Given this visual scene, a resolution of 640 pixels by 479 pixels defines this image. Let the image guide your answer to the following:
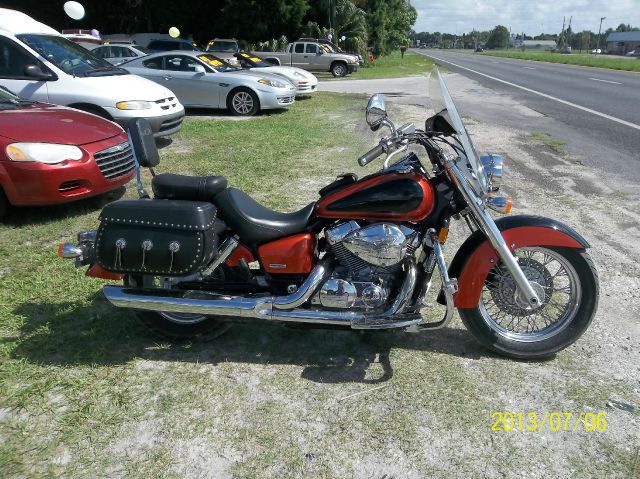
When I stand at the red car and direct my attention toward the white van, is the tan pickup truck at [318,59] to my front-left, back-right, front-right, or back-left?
front-right

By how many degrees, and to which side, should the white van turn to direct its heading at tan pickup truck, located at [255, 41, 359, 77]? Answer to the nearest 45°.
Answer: approximately 90° to its left

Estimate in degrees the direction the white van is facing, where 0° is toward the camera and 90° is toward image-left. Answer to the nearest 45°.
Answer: approximately 315°

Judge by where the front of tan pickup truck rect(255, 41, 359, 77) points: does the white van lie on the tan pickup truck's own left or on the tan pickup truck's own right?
on the tan pickup truck's own right

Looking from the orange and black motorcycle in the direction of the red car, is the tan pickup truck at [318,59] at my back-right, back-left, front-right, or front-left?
front-right

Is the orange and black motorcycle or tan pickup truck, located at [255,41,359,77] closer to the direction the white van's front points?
the orange and black motorcycle

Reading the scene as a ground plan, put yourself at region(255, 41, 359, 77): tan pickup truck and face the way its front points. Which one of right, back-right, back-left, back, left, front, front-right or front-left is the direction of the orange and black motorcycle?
right

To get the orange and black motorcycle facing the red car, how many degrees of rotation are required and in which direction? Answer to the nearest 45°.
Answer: approximately 135° to its left

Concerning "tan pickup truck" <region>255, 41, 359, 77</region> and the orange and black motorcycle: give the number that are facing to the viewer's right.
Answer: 2

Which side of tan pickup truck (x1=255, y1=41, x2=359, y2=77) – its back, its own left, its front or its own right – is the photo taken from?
right
